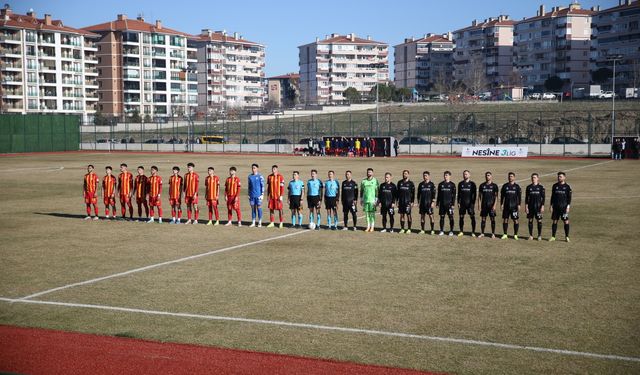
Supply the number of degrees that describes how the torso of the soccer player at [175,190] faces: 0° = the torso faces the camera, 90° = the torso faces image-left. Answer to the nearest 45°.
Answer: approximately 0°

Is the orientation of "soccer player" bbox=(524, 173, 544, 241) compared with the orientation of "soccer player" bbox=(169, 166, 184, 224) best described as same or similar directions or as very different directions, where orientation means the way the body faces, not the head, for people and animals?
same or similar directions

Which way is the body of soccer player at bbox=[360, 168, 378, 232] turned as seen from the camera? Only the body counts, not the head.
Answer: toward the camera

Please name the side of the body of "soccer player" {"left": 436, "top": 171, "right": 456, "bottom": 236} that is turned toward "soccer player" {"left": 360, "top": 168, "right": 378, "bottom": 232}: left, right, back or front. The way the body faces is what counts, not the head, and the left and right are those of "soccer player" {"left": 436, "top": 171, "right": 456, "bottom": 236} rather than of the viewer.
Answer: right

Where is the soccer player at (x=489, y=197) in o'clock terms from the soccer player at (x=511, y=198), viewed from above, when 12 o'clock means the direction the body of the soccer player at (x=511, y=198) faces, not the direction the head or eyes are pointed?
the soccer player at (x=489, y=197) is roughly at 4 o'clock from the soccer player at (x=511, y=198).

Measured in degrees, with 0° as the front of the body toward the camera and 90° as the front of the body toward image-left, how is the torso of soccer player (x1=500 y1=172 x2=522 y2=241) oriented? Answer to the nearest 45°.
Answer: approximately 0°

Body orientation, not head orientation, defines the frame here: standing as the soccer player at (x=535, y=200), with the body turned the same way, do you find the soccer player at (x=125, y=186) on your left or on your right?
on your right

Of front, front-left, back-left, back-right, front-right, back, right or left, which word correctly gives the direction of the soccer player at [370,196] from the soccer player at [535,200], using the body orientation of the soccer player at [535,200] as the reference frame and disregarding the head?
right

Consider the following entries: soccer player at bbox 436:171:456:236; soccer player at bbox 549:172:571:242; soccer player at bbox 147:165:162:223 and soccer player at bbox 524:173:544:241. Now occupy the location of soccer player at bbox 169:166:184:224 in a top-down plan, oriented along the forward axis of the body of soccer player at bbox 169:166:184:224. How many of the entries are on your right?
1

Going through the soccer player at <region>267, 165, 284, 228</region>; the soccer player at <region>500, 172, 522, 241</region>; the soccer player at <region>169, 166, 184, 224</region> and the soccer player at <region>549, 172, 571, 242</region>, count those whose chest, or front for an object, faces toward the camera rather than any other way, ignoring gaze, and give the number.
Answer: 4

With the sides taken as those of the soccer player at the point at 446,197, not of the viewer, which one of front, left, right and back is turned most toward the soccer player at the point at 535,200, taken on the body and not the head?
left

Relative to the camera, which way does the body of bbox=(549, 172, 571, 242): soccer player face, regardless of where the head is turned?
toward the camera

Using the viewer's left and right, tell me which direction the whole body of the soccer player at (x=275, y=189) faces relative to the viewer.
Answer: facing the viewer

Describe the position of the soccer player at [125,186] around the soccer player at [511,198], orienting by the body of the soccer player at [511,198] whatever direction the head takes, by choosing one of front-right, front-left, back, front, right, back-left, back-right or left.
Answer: right
